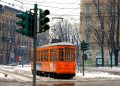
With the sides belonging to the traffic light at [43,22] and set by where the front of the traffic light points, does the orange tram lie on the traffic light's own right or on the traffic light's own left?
on the traffic light's own left

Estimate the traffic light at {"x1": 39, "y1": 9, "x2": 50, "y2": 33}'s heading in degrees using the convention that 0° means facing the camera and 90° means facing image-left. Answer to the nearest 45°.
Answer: approximately 270°

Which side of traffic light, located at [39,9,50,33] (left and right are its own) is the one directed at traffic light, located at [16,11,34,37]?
back

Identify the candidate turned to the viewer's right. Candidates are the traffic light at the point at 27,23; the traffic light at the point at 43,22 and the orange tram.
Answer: the traffic light at the point at 43,22

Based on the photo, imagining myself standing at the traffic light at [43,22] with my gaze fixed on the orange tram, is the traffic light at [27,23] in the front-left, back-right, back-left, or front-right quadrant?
back-left
